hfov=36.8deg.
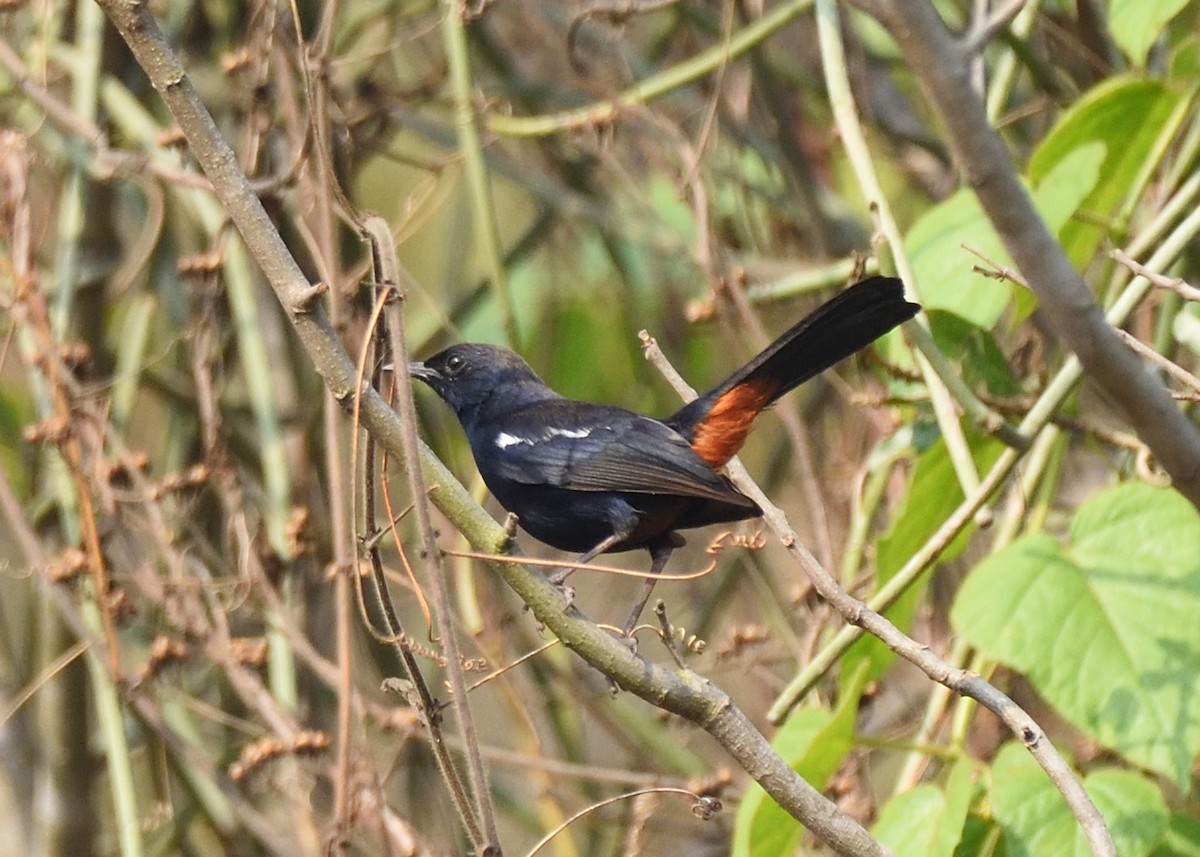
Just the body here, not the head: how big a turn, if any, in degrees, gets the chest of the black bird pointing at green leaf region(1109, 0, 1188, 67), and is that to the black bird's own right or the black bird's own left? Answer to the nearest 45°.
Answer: approximately 180°

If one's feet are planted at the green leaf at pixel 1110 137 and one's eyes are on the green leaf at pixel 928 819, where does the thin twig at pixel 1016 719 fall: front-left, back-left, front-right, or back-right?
front-left

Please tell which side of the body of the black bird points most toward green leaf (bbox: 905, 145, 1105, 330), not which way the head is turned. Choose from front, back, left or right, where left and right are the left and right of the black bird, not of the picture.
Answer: back

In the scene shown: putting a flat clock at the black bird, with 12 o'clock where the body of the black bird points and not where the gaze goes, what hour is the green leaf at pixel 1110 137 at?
The green leaf is roughly at 6 o'clock from the black bird.

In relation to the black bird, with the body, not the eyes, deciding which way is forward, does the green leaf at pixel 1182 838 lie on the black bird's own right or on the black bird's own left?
on the black bird's own left

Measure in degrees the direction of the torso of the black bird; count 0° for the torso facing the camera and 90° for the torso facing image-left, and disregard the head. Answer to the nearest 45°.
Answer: approximately 90°

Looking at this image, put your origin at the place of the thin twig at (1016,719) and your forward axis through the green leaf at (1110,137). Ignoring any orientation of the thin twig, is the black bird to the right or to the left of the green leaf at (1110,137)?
left
